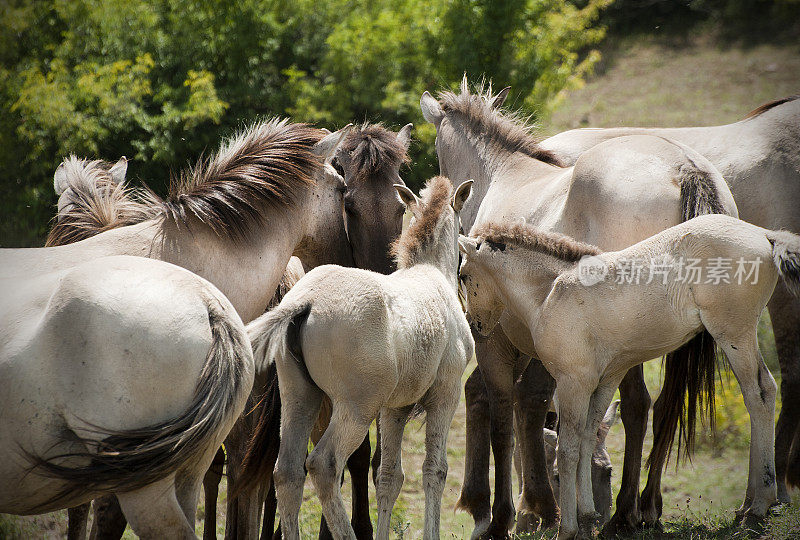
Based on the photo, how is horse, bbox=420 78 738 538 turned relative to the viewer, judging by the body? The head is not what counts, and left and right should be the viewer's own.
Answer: facing away from the viewer and to the left of the viewer

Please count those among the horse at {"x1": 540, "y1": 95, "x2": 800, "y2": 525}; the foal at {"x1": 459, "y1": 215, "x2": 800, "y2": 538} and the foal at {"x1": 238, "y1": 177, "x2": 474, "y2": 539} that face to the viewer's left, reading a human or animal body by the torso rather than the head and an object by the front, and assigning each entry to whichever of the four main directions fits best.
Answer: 1

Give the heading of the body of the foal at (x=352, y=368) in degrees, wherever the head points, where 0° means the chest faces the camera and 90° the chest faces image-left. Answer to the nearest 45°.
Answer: approximately 225°

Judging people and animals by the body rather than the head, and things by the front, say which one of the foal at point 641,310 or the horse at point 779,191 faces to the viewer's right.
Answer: the horse

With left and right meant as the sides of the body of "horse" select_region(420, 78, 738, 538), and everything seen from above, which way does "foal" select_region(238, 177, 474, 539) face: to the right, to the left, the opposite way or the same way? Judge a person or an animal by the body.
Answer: to the right

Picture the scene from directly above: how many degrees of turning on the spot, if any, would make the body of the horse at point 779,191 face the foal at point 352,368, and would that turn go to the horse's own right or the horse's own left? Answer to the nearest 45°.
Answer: approximately 135° to the horse's own right

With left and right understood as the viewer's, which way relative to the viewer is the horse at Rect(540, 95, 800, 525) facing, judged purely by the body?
facing to the right of the viewer

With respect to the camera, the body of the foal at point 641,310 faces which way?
to the viewer's left

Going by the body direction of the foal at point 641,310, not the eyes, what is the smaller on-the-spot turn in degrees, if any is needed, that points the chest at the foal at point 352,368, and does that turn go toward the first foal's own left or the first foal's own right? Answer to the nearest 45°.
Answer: approximately 45° to the first foal's own left

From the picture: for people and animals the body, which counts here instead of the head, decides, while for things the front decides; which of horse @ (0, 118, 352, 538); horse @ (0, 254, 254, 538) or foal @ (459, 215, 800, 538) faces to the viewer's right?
horse @ (0, 118, 352, 538)

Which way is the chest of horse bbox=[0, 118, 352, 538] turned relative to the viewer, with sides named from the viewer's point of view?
facing to the right of the viewer
